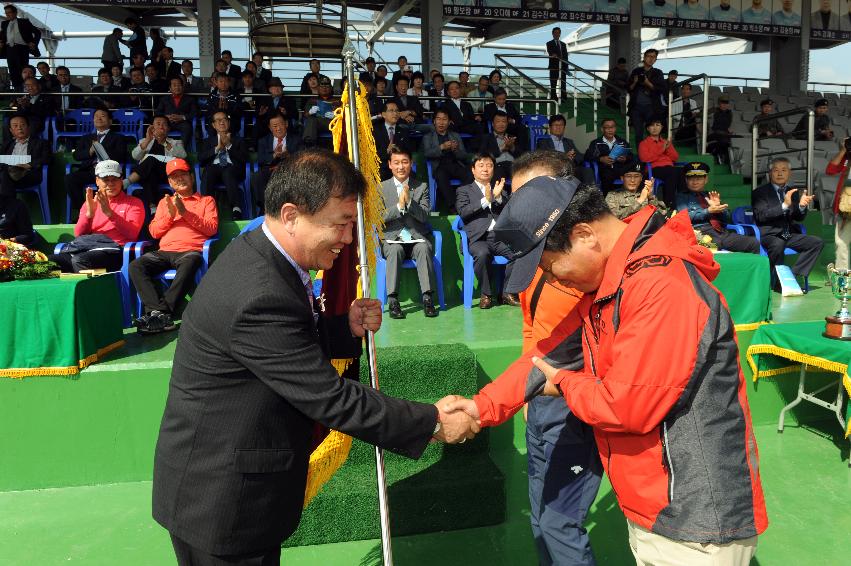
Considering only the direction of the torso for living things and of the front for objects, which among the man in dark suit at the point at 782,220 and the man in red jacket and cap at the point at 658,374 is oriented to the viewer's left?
the man in red jacket and cap

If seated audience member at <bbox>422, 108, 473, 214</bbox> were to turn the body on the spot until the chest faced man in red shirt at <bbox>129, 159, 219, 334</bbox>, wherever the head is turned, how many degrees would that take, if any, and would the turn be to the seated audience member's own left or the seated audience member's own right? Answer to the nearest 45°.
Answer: approximately 45° to the seated audience member's own right

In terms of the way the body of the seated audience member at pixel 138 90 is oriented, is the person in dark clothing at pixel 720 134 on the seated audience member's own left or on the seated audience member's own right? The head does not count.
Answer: on the seated audience member's own left

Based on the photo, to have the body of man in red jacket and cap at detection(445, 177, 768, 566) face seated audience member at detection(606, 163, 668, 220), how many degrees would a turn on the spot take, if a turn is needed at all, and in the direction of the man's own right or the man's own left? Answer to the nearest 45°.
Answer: approximately 90° to the man's own right

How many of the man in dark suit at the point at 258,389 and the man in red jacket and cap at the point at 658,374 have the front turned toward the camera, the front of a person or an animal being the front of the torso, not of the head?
0

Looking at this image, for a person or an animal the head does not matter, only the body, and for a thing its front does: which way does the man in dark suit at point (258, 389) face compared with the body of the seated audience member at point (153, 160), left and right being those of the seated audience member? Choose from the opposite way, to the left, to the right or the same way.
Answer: to the left

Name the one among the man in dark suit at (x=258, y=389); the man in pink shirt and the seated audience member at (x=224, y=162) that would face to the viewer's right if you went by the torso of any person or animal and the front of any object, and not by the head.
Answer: the man in dark suit

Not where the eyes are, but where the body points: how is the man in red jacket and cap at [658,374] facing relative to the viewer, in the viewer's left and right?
facing to the left of the viewer

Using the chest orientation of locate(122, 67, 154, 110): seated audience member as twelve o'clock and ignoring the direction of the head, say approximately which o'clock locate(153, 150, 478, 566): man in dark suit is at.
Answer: The man in dark suit is roughly at 12 o'clock from the seated audience member.

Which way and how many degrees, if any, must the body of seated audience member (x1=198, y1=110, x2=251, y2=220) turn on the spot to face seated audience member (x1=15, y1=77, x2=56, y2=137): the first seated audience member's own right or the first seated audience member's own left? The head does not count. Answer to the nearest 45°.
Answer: approximately 135° to the first seated audience member's own right

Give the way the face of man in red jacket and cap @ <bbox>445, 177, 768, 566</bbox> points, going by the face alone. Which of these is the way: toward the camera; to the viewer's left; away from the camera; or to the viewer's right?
to the viewer's left

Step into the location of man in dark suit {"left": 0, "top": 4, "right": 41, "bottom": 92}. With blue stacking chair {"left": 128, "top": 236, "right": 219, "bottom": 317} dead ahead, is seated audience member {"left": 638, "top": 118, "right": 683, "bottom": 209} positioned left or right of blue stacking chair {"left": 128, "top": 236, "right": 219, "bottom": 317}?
left
